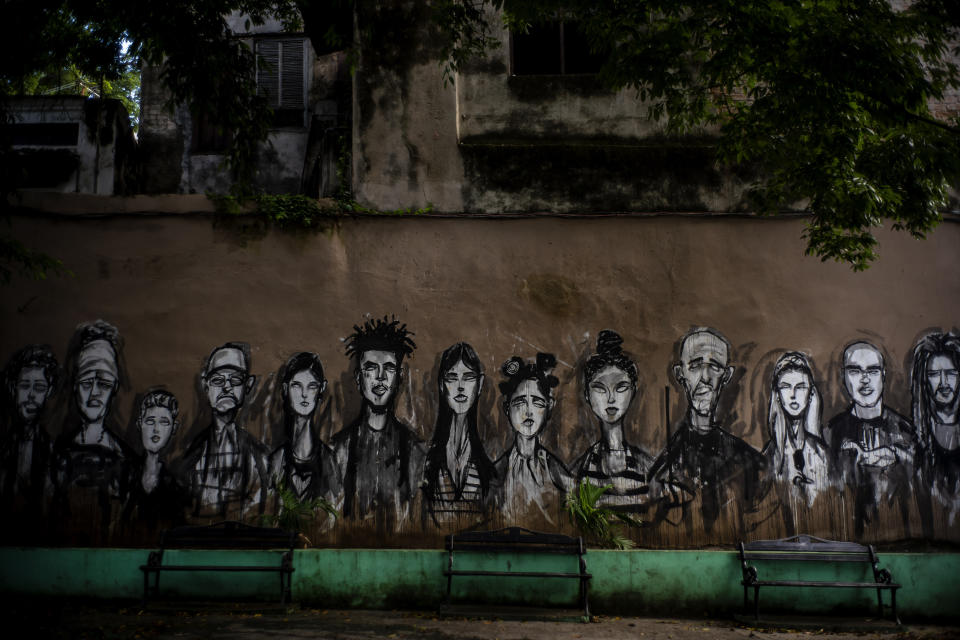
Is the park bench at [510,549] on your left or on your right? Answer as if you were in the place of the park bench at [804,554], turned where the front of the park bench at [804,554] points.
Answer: on your right

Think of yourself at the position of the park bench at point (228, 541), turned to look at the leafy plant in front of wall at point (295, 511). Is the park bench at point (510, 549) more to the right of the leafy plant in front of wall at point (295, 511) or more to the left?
right

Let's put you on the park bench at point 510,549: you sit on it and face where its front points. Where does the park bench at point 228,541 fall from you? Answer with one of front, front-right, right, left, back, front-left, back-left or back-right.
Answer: right

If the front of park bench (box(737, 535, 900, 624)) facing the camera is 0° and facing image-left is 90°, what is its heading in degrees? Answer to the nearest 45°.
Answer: approximately 0°

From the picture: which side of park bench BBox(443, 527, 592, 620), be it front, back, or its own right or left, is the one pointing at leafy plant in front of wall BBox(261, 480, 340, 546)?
right

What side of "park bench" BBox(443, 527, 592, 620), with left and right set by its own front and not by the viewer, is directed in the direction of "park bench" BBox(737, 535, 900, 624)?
left

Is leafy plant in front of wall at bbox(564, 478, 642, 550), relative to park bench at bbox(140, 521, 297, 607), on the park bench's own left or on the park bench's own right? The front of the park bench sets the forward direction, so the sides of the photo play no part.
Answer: on the park bench's own left

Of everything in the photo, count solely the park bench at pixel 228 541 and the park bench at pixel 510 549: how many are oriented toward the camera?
2

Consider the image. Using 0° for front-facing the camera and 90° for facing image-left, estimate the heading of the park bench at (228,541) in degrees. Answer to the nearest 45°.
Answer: approximately 0°

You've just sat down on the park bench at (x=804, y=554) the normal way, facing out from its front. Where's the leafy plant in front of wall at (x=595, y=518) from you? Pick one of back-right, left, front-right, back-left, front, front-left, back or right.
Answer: right
